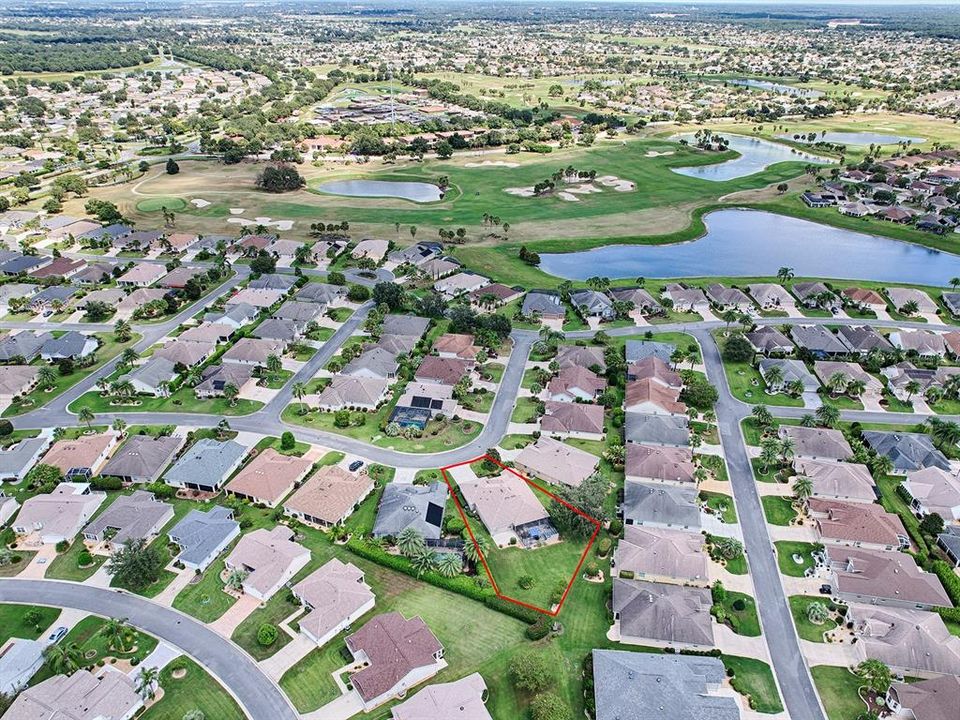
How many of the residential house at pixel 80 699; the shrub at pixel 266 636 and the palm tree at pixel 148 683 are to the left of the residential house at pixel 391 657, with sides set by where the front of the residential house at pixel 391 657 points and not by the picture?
0

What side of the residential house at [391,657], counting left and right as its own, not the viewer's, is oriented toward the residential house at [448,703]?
left

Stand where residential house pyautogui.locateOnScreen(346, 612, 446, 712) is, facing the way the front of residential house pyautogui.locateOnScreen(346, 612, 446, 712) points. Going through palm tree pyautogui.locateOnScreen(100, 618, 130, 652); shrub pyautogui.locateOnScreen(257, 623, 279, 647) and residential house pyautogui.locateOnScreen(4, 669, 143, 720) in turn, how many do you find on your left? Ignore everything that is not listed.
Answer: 0

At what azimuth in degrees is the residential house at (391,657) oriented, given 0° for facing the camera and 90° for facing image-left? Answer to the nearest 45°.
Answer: approximately 45°

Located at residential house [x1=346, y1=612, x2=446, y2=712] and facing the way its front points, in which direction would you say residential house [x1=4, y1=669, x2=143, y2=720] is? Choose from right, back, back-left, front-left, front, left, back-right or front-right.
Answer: front-right

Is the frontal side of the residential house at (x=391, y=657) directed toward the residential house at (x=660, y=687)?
no

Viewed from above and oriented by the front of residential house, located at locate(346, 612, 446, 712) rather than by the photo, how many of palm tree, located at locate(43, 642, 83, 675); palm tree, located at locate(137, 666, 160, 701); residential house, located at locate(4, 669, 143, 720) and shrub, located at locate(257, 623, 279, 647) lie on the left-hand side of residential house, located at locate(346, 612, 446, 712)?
0

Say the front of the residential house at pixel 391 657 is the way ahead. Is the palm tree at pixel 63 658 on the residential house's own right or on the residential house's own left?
on the residential house's own right

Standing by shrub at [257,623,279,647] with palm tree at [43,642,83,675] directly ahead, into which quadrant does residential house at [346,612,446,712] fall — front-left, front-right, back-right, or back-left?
back-left

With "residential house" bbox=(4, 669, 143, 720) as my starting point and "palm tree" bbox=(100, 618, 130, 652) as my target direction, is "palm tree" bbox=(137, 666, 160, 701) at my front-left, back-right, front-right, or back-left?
front-right

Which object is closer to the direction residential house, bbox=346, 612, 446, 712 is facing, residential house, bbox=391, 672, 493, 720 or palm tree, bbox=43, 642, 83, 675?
the palm tree

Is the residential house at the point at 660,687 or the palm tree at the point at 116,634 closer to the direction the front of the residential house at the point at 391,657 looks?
the palm tree

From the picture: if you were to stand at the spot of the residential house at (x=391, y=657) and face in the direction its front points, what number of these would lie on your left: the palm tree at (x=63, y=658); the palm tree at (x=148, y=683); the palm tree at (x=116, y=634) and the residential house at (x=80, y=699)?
0

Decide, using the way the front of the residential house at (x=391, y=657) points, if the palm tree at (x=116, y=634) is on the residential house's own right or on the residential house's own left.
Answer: on the residential house's own right

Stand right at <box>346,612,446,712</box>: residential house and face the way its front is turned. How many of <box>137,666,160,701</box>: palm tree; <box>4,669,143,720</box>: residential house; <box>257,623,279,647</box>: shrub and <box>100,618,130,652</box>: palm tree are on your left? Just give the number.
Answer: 0

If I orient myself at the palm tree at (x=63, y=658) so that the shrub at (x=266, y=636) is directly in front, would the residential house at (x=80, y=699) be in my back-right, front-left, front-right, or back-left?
front-right

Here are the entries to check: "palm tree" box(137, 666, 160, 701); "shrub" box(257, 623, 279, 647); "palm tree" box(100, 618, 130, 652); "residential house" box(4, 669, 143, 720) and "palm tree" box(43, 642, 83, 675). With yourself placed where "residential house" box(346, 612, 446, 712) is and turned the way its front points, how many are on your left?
0

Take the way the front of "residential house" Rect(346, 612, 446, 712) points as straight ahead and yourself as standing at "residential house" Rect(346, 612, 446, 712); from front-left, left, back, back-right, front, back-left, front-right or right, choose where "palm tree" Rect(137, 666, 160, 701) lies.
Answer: front-right

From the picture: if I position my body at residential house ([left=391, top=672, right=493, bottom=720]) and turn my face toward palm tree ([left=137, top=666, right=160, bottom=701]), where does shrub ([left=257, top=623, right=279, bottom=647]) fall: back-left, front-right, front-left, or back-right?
front-right

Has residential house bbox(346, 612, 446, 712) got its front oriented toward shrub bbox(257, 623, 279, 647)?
no
